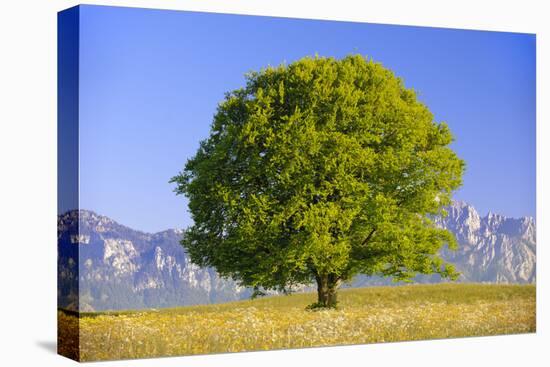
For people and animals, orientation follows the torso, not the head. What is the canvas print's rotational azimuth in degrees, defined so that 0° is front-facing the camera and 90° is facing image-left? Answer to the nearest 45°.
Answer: approximately 315°
